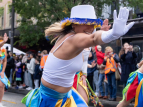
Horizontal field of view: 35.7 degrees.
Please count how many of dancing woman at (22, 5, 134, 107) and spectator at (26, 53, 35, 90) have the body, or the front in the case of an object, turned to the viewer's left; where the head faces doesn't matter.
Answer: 1

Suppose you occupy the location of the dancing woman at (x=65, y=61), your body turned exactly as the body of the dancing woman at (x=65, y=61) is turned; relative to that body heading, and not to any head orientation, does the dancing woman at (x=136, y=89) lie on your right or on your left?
on your left

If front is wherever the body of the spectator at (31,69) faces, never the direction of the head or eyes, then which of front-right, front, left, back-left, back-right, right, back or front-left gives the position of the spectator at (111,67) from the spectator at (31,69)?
back-left

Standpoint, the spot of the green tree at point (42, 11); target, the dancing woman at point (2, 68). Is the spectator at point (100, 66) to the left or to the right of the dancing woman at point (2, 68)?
left
